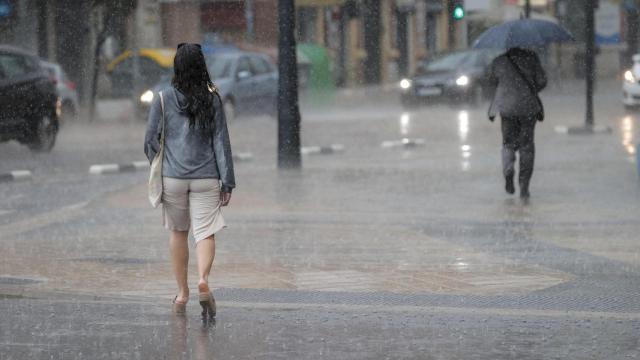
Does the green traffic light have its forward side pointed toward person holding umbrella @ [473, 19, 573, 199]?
yes

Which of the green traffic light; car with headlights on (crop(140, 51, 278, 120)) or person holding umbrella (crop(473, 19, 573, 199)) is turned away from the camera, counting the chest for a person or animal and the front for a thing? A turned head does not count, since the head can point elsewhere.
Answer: the person holding umbrella

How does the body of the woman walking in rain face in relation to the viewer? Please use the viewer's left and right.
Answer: facing away from the viewer

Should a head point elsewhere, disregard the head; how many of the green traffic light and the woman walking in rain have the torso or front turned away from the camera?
1

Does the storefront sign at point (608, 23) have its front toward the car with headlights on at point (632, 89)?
yes

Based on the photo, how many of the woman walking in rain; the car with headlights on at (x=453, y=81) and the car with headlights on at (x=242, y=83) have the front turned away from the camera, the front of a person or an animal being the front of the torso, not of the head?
1

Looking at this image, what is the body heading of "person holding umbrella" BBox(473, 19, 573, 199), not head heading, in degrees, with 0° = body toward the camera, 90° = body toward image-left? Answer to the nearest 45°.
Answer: approximately 180°

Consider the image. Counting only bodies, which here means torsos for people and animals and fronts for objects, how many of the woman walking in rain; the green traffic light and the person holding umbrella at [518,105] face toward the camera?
1

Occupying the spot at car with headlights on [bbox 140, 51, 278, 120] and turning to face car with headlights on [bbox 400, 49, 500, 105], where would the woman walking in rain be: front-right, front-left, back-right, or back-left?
back-right

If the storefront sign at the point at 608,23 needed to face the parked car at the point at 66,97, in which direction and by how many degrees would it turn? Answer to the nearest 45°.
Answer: approximately 45° to its right

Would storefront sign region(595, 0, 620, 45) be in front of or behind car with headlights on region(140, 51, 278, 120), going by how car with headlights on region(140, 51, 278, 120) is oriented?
behind

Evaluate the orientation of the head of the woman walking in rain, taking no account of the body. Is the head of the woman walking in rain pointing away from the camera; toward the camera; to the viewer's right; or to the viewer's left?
away from the camera
